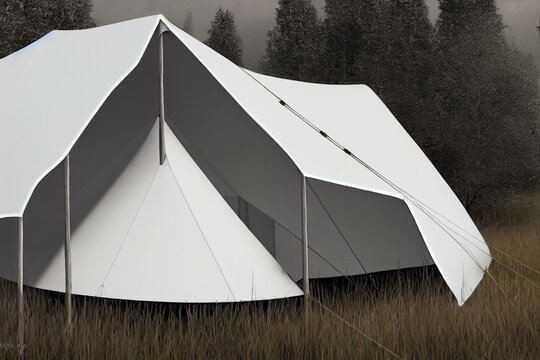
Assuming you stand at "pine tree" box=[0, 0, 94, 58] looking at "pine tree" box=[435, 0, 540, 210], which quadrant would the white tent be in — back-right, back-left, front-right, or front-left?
front-right

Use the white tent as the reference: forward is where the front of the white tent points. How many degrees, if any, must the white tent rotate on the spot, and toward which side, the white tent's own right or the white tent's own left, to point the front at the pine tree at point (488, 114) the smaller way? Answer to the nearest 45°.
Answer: approximately 135° to the white tent's own left

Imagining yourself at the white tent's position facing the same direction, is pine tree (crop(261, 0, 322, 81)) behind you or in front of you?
behind

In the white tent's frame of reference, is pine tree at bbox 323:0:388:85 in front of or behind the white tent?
behind

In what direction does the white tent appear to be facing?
toward the camera

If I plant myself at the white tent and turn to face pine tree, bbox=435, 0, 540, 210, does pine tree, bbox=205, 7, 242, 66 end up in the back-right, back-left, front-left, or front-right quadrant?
front-left

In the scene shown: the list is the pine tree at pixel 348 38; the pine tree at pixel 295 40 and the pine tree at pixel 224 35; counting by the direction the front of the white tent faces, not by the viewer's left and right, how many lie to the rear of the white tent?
3

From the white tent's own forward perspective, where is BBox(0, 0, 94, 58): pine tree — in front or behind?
behind

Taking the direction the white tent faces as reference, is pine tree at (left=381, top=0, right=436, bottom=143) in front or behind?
behind

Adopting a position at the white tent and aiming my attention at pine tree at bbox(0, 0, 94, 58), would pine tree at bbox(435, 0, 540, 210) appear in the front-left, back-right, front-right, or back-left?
front-right
